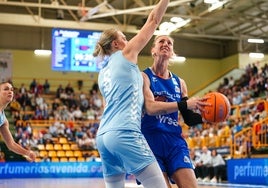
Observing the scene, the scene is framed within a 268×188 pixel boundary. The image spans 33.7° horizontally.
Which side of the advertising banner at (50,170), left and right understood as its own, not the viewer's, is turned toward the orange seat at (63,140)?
back

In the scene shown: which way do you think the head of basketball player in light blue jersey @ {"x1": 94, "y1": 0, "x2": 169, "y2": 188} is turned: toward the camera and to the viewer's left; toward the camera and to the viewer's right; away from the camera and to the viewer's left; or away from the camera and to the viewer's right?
away from the camera and to the viewer's right

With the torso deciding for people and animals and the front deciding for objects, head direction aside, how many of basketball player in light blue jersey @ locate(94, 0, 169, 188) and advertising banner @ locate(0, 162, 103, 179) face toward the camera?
1

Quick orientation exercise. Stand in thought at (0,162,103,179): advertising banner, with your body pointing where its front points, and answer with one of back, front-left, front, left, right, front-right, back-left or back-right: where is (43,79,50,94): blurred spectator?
back

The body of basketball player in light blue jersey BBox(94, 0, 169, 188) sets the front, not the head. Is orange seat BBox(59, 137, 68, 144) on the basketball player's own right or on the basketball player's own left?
on the basketball player's own left

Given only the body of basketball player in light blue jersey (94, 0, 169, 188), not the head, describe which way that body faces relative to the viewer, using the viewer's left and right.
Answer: facing away from the viewer and to the right of the viewer

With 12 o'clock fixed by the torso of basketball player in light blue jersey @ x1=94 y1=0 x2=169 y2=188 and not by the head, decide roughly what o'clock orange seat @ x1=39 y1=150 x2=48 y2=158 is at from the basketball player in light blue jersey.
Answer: The orange seat is roughly at 10 o'clock from the basketball player in light blue jersey.
